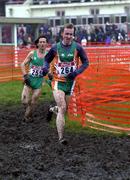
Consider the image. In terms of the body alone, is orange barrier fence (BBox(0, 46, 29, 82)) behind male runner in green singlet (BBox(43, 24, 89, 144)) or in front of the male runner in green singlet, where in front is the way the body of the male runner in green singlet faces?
behind

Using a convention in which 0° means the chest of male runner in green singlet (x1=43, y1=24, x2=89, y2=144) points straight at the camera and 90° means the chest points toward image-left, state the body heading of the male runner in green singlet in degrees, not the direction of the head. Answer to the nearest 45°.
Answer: approximately 0°

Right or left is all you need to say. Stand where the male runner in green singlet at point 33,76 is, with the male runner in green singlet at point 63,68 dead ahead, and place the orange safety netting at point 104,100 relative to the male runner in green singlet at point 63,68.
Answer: left

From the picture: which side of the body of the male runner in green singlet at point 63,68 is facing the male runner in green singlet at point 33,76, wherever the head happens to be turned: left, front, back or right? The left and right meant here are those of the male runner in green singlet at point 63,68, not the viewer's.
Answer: back
